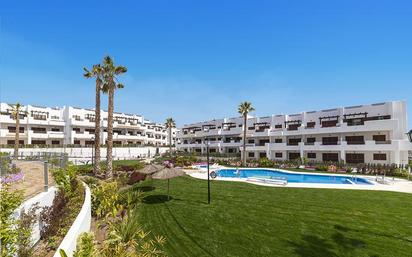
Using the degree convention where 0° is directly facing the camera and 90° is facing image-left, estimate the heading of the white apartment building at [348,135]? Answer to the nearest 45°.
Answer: approximately 45°

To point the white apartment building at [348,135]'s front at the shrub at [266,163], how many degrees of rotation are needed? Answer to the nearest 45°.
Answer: approximately 45° to its right

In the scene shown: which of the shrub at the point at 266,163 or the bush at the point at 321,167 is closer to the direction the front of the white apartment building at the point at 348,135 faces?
the bush
